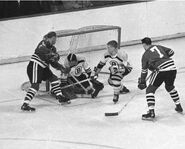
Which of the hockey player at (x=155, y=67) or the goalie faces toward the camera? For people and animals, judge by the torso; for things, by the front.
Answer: the goalie

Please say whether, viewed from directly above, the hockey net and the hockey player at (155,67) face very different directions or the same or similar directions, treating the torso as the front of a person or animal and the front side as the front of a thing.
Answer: very different directions

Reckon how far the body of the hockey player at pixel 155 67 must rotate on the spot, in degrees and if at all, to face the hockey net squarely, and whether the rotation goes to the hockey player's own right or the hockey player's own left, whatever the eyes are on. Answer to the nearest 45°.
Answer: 0° — they already face it

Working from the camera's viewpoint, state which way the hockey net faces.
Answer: facing the viewer and to the right of the viewer

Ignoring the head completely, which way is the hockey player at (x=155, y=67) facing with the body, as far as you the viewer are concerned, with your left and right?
facing away from the viewer and to the left of the viewer

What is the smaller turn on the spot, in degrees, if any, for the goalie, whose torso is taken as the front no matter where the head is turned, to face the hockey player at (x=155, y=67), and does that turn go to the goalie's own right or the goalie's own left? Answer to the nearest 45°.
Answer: approximately 45° to the goalie's own left

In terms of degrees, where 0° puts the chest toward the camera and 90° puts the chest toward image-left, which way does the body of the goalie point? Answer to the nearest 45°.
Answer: approximately 0°

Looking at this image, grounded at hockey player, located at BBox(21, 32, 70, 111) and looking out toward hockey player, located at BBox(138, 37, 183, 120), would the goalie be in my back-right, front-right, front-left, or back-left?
front-left

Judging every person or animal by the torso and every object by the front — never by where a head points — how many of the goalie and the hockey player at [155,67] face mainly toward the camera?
1
